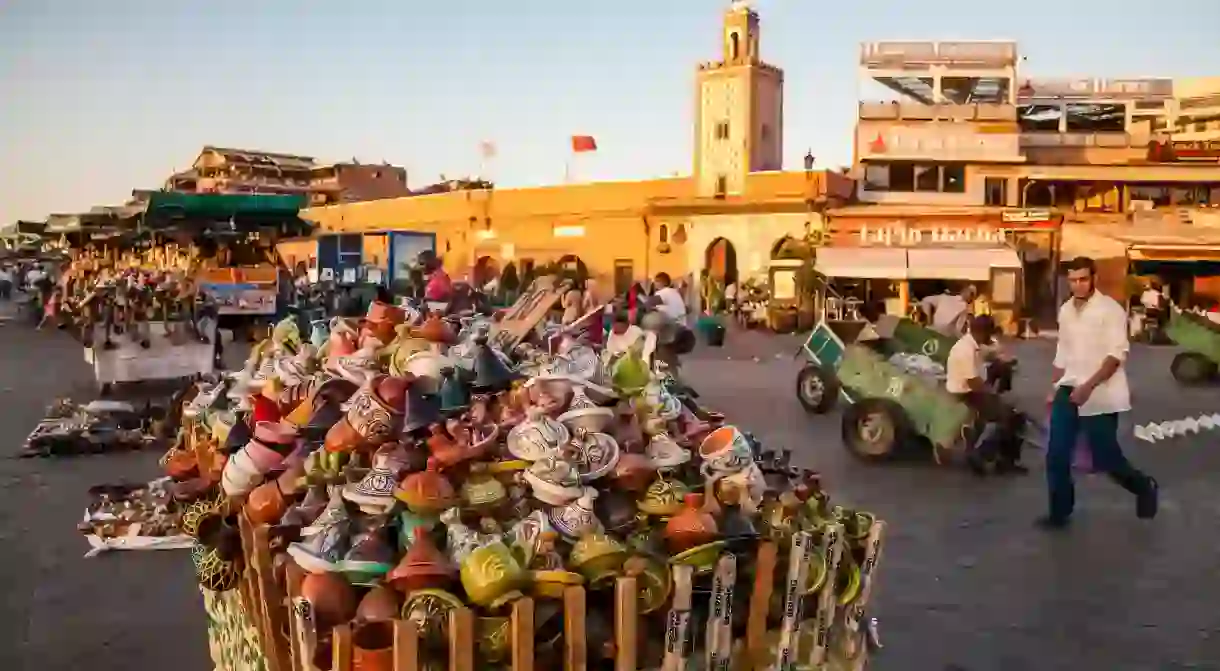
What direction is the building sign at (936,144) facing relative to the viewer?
toward the camera

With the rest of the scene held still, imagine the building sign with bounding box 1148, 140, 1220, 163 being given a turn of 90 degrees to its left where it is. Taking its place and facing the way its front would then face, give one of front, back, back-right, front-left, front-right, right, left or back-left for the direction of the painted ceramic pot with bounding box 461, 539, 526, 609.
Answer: right

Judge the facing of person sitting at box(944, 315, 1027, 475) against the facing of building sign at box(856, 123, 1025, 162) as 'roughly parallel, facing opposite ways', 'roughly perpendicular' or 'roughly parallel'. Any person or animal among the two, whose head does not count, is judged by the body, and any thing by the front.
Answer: roughly perpendicular

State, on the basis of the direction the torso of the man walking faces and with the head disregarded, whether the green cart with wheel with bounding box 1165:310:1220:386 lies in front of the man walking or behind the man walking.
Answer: behind

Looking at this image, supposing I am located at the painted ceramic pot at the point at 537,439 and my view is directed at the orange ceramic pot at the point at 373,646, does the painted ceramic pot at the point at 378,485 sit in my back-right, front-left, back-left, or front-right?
front-right

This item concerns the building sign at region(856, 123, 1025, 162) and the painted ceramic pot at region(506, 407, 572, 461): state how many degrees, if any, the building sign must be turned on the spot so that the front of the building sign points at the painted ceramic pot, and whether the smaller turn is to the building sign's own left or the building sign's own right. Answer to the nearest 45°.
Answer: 0° — it already faces it

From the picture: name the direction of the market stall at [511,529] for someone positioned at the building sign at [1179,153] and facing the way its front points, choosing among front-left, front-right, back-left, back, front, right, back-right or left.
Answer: front

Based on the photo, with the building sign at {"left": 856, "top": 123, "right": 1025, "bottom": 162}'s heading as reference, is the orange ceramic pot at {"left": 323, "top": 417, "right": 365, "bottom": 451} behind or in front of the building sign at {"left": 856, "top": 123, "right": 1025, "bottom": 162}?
in front

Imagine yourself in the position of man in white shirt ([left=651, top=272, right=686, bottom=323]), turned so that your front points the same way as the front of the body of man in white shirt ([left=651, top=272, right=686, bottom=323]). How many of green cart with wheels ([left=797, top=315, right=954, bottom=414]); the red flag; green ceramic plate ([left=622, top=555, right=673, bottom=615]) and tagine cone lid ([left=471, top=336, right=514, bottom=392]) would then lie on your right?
1

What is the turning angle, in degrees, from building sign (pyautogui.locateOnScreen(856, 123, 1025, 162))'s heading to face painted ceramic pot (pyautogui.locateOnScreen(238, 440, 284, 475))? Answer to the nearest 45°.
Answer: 0° — it already faces it

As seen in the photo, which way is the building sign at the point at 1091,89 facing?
toward the camera

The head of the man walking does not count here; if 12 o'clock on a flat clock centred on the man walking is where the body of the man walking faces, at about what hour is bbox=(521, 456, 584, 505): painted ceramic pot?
The painted ceramic pot is roughly at 11 o'clock from the man walking.
